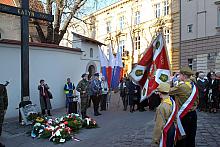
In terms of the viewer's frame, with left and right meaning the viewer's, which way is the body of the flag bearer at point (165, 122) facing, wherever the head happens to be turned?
facing away from the viewer and to the left of the viewer

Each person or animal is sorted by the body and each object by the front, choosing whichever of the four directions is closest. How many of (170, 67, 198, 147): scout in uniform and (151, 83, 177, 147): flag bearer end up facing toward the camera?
0

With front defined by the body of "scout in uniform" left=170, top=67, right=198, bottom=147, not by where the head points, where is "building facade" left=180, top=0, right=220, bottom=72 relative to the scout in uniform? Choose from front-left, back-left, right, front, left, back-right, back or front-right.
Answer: right

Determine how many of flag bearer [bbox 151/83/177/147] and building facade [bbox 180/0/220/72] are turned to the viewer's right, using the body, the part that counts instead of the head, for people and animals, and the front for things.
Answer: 0

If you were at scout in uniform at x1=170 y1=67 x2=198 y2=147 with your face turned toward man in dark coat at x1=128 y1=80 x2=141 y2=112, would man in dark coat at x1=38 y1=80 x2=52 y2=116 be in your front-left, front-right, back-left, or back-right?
front-left

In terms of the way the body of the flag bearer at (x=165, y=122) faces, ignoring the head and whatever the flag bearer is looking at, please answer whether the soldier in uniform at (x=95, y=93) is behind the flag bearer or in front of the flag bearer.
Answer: in front

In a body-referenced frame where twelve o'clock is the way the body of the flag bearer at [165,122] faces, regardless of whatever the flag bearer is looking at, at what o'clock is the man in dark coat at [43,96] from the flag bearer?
The man in dark coat is roughly at 12 o'clock from the flag bearer.

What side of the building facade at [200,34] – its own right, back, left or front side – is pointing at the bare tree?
front

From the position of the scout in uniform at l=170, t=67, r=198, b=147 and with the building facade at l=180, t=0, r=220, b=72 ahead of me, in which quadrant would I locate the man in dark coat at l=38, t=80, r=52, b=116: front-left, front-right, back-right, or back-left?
front-left

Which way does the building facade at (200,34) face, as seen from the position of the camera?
facing the viewer and to the left of the viewer

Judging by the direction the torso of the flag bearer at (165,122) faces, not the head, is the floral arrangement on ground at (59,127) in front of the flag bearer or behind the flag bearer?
in front

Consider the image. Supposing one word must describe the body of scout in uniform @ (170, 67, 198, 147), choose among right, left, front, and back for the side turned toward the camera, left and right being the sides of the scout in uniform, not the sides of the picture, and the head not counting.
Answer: left

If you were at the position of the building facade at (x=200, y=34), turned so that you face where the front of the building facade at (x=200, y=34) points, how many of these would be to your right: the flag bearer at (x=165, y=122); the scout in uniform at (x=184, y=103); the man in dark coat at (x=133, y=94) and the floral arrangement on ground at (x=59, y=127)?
0
